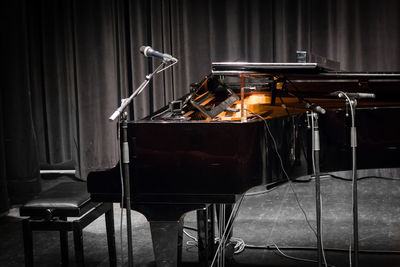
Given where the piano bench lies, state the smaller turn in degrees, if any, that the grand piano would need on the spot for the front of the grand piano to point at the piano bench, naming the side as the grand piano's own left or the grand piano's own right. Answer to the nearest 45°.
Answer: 0° — it already faces it

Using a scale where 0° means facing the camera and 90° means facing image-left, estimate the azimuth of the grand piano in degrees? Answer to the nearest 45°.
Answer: approximately 90°
